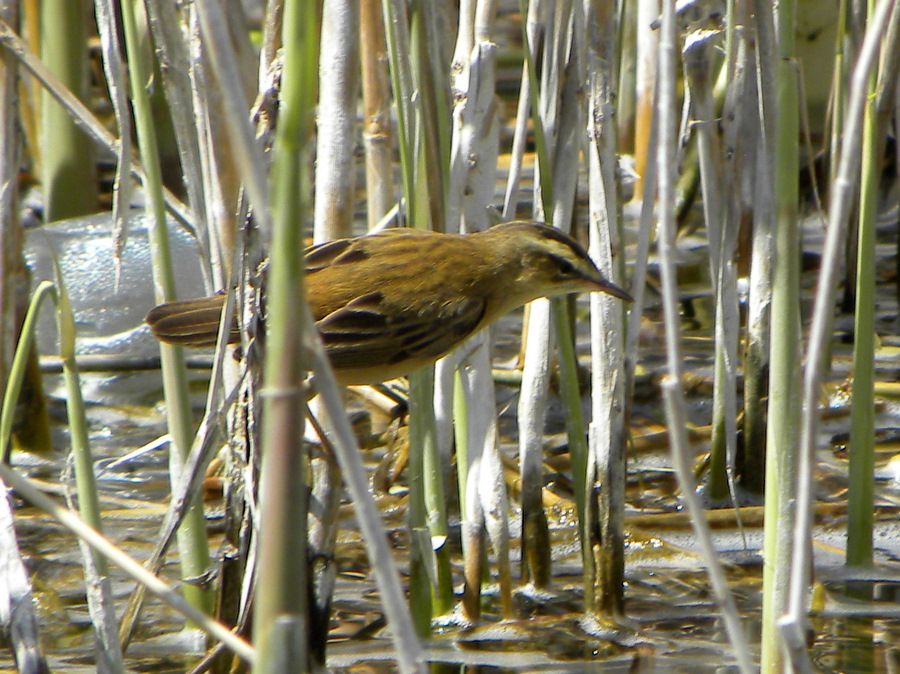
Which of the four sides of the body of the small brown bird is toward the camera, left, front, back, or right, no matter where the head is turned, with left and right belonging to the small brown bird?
right

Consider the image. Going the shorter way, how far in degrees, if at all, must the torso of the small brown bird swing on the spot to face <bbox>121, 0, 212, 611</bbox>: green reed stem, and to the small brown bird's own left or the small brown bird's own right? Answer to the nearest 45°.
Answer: approximately 180°
